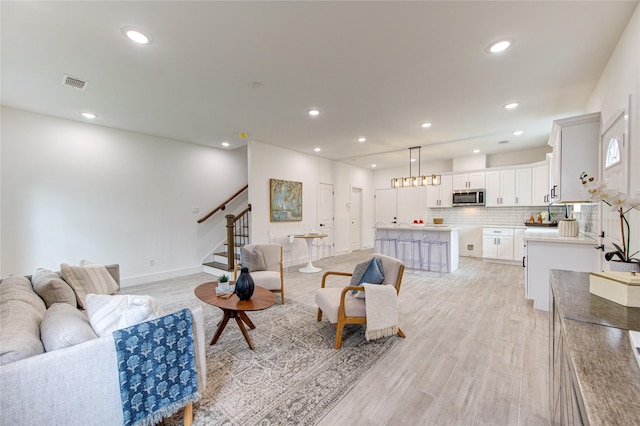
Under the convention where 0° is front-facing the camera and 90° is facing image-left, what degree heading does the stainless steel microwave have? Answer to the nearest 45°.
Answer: approximately 0°

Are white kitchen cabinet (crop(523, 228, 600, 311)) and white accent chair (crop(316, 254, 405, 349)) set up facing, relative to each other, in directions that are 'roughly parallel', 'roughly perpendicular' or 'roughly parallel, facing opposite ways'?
roughly perpendicular

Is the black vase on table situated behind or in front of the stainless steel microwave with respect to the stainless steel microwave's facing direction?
in front

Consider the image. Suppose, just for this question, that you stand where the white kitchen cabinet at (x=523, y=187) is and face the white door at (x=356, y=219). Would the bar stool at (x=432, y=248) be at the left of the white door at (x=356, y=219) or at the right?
left

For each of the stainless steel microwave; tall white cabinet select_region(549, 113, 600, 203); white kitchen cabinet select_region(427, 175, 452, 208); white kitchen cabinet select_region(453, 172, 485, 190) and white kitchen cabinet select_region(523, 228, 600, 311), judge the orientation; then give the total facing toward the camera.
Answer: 3

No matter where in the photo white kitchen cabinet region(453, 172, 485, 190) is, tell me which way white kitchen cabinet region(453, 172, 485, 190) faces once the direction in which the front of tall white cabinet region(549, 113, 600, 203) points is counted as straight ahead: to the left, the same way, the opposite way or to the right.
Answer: to the left

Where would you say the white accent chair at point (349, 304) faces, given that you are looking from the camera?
facing the viewer and to the left of the viewer

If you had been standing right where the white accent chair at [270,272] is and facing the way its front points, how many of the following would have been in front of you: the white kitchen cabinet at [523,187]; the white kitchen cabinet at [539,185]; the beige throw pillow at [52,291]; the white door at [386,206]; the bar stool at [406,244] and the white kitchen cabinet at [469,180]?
1

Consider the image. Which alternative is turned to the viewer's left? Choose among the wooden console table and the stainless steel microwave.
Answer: the wooden console table

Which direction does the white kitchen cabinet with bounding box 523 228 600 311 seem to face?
to the viewer's left

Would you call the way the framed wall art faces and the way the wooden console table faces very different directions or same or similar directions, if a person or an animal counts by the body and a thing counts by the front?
very different directions

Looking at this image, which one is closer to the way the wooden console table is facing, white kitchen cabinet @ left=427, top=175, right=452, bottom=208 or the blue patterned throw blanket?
the blue patterned throw blanket

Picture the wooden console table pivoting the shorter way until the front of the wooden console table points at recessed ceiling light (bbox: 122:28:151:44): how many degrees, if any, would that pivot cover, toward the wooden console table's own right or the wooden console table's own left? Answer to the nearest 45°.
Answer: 0° — it already faces it

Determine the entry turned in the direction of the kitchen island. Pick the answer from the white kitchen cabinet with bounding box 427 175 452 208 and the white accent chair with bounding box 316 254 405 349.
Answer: the white kitchen cabinet

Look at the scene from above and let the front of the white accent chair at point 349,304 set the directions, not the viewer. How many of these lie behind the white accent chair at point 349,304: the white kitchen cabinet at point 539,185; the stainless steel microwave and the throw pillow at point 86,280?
2

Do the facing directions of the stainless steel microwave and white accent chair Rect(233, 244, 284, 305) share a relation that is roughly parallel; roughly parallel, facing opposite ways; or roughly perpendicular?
roughly parallel

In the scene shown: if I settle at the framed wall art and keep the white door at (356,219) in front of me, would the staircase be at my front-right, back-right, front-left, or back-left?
back-left

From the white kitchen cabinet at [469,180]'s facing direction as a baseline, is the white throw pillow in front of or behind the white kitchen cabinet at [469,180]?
in front

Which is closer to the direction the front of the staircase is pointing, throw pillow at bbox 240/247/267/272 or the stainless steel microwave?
the throw pillow

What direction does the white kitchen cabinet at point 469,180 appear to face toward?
toward the camera
